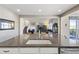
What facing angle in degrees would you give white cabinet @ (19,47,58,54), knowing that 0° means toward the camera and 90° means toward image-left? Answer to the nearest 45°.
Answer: approximately 0°

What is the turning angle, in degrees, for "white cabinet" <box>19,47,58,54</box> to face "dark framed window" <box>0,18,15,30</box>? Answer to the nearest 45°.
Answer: approximately 135° to its right
